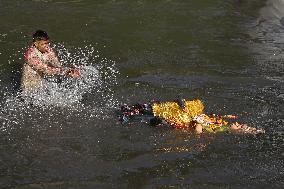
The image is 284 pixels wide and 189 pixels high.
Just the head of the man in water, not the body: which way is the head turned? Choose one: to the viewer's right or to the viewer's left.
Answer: to the viewer's right

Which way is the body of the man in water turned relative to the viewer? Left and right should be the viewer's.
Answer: facing the viewer and to the right of the viewer

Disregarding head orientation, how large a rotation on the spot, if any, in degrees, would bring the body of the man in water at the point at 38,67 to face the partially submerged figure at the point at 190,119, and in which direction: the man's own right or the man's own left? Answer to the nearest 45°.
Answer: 0° — they already face them
